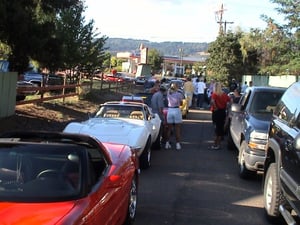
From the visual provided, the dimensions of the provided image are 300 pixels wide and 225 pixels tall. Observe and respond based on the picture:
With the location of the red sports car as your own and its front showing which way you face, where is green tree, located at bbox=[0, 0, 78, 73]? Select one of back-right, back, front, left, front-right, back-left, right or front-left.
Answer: back-right

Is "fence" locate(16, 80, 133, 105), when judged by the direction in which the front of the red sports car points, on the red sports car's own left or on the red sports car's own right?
on the red sports car's own right

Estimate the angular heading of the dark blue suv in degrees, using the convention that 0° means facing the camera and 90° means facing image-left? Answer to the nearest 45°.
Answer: approximately 315°

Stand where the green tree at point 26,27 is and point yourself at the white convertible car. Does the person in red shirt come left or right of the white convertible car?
left

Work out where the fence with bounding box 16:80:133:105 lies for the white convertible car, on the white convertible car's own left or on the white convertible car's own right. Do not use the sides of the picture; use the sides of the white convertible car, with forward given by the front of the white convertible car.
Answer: on the white convertible car's own right

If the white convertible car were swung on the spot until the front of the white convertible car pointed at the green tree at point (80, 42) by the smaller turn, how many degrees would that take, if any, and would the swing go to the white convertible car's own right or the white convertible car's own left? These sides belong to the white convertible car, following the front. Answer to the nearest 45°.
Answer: approximately 135° to the white convertible car's own right

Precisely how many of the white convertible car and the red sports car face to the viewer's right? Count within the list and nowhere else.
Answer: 0
